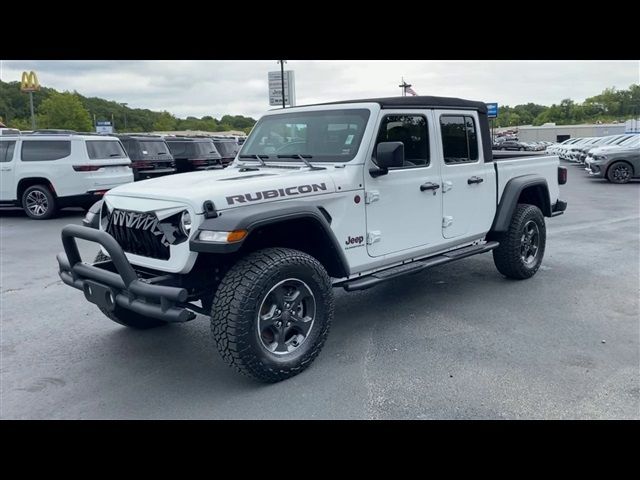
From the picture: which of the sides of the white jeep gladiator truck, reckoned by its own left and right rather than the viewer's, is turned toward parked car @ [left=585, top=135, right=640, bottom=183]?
back

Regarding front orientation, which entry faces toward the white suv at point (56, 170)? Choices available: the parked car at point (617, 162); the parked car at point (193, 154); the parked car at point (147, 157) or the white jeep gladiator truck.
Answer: the parked car at point (617, 162)

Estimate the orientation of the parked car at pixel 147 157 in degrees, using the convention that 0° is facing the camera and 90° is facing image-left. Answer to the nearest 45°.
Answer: approximately 135°

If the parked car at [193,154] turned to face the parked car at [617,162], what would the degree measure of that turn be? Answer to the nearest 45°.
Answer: approximately 135° to its right

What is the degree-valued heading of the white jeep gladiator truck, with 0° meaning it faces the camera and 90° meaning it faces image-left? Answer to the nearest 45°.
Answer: approximately 45°

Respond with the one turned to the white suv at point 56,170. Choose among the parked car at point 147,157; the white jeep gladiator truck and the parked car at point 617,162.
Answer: the parked car at point 617,162

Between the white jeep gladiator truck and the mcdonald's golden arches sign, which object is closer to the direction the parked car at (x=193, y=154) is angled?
the mcdonald's golden arches sign
